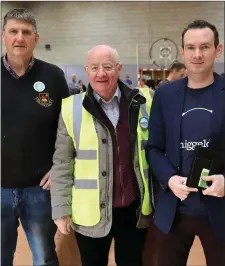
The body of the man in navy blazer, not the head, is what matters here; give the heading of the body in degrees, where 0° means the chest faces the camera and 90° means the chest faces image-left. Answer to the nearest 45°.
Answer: approximately 0°

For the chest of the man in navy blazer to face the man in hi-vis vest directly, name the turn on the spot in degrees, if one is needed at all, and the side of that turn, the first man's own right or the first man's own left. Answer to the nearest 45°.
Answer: approximately 90° to the first man's own right
